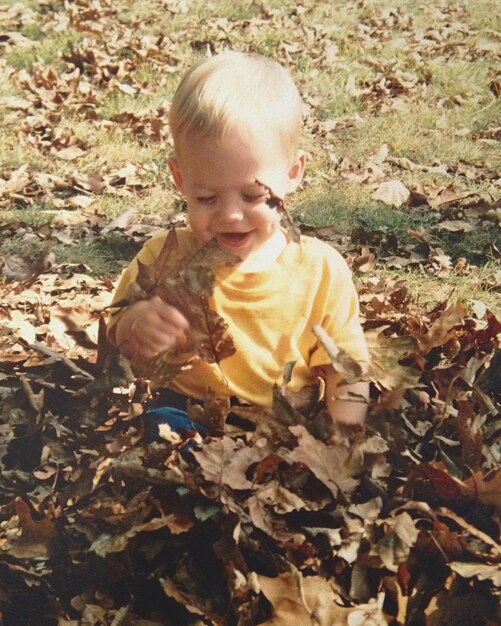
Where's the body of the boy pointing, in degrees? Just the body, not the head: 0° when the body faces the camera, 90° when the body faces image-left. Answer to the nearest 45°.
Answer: approximately 0°

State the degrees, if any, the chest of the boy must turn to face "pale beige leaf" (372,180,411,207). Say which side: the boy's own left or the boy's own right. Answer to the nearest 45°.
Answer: approximately 180°

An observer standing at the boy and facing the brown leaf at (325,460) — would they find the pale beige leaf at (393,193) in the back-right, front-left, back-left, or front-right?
back-left

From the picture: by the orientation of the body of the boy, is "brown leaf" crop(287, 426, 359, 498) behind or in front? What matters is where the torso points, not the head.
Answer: in front

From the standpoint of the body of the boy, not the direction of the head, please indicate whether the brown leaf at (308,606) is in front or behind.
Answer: in front
